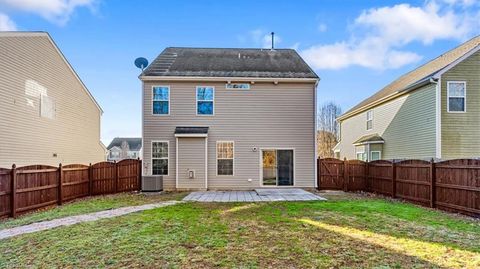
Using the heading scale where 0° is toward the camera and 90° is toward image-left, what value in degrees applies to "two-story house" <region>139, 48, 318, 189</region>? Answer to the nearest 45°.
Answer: approximately 180°

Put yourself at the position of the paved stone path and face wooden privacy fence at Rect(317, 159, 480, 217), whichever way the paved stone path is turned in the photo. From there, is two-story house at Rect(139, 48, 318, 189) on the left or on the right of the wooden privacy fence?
left

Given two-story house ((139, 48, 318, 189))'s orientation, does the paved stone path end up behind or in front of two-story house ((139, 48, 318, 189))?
behind

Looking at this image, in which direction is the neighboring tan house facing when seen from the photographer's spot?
facing away from the viewer and to the right of the viewer

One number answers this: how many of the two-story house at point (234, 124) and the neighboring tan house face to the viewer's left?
0
